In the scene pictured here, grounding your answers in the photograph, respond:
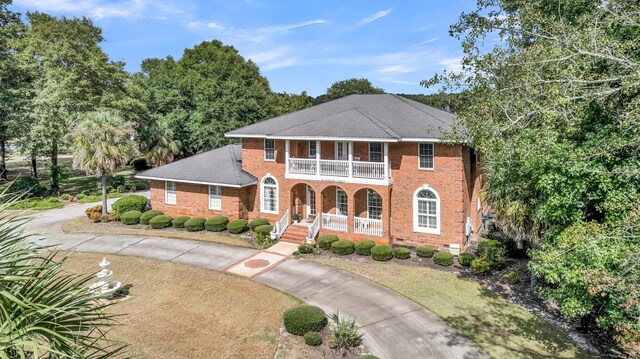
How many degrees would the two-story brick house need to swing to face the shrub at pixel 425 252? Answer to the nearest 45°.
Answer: approximately 90° to its left

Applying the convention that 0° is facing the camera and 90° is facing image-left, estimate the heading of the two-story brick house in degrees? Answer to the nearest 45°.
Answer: approximately 45°

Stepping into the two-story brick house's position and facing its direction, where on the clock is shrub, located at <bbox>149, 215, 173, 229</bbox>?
The shrub is roughly at 2 o'clock from the two-story brick house.

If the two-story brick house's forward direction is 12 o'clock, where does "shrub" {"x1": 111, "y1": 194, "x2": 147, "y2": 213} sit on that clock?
The shrub is roughly at 2 o'clock from the two-story brick house.

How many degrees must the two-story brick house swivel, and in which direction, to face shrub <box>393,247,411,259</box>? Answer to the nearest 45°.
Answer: approximately 90° to its left

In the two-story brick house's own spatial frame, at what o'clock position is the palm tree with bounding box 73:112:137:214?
The palm tree is roughly at 2 o'clock from the two-story brick house.

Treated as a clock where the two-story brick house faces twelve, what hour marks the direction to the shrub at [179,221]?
The shrub is roughly at 2 o'clock from the two-story brick house.

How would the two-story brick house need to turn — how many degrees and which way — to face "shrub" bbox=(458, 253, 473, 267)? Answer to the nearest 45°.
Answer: approximately 90° to its left

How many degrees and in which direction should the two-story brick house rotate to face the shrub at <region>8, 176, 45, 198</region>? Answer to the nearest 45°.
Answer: approximately 90° to its right

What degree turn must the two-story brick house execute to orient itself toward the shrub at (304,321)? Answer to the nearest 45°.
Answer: approximately 45° to its left

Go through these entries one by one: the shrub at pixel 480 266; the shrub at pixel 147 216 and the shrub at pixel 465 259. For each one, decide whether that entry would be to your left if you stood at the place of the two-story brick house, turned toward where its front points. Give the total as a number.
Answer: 2
